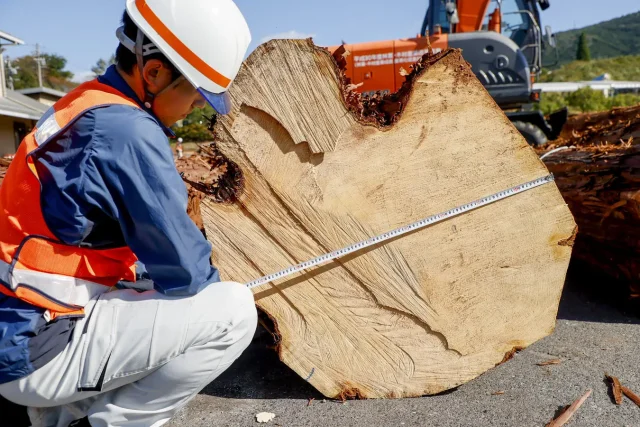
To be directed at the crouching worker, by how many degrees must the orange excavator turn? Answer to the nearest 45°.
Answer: approximately 90° to its right

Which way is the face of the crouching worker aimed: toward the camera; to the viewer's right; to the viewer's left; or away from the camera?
to the viewer's right

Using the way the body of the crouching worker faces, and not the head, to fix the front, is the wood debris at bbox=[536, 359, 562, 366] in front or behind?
in front

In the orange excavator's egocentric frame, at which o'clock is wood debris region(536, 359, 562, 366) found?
The wood debris is roughly at 3 o'clock from the orange excavator.

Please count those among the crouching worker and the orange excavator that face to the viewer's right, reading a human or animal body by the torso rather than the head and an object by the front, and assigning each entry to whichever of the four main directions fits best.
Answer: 2

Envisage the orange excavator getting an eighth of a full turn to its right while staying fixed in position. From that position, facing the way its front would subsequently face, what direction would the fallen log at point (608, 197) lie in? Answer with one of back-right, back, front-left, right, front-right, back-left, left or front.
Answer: front-right

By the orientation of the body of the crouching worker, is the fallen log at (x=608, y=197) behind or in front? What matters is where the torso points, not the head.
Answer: in front

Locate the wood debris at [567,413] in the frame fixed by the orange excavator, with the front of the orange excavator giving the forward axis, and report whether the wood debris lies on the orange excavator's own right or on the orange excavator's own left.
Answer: on the orange excavator's own right

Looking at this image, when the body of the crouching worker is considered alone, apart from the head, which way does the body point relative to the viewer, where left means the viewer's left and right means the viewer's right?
facing to the right of the viewer

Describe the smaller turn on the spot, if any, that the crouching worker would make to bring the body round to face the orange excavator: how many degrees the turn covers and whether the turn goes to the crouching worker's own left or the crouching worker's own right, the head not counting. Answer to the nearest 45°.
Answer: approximately 45° to the crouching worker's own left
